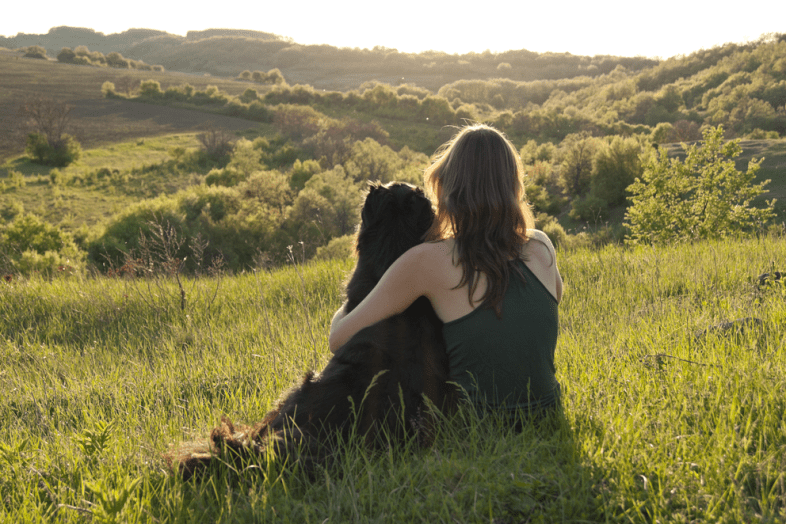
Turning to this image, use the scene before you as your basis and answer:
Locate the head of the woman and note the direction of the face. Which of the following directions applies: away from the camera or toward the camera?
away from the camera

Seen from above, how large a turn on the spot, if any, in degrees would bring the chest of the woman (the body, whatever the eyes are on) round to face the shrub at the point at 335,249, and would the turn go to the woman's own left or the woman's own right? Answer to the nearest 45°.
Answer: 0° — they already face it

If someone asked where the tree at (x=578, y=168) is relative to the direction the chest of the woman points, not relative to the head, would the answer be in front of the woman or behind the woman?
in front

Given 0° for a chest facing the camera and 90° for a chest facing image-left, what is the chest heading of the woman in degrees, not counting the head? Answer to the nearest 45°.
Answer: approximately 180°

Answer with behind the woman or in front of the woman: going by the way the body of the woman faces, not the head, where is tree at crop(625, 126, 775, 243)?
in front

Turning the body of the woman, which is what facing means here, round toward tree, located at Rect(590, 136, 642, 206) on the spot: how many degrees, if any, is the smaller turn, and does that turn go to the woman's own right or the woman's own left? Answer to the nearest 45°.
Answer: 0° — they already face it
